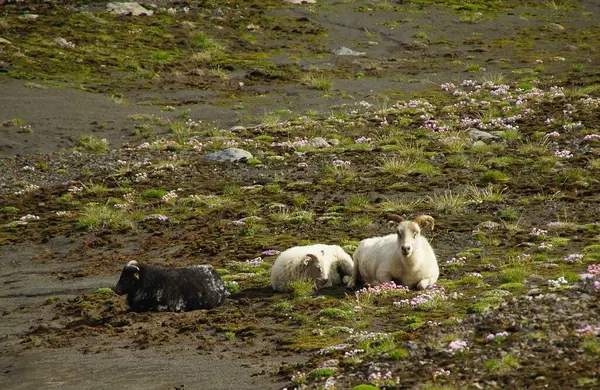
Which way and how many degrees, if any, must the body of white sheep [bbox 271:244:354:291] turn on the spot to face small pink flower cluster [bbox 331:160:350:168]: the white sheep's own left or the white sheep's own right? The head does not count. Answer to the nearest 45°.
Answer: approximately 135° to the white sheep's own left

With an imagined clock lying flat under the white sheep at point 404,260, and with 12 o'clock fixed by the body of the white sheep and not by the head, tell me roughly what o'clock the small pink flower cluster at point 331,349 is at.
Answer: The small pink flower cluster is roughly at 2 o'clock from the white sheep.

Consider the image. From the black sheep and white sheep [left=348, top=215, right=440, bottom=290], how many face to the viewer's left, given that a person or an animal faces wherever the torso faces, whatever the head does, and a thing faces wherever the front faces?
1

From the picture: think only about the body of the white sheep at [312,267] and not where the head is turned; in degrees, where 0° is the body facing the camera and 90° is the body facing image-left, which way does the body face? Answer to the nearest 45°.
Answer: approximately 315°

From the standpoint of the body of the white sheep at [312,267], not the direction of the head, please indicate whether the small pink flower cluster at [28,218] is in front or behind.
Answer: behind

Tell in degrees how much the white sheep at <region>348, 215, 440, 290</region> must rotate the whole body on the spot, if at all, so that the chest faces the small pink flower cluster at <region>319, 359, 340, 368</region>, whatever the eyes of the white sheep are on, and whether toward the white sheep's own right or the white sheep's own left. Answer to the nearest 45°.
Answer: approximately 45° to the white sheep's own right

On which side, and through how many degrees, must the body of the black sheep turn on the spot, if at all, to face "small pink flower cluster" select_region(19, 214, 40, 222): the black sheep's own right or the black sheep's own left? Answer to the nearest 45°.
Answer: approximately 90° to the black sheep's own right

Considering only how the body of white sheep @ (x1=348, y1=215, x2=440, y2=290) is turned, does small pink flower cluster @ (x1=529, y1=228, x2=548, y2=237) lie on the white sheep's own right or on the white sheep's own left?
on the white sheep's own left

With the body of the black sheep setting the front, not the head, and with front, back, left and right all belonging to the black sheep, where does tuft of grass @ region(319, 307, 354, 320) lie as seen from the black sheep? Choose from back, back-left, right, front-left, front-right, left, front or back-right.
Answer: back-left

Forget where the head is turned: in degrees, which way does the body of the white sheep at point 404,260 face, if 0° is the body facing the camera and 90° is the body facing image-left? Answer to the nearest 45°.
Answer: approximately 315°

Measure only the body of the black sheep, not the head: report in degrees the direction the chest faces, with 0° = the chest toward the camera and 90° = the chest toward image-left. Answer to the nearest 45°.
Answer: approximately 90°

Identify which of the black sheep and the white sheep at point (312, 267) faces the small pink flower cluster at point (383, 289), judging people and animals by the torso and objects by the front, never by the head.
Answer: the white sheep

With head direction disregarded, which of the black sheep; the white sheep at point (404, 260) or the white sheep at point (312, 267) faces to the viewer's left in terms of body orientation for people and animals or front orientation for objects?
the black sheep
